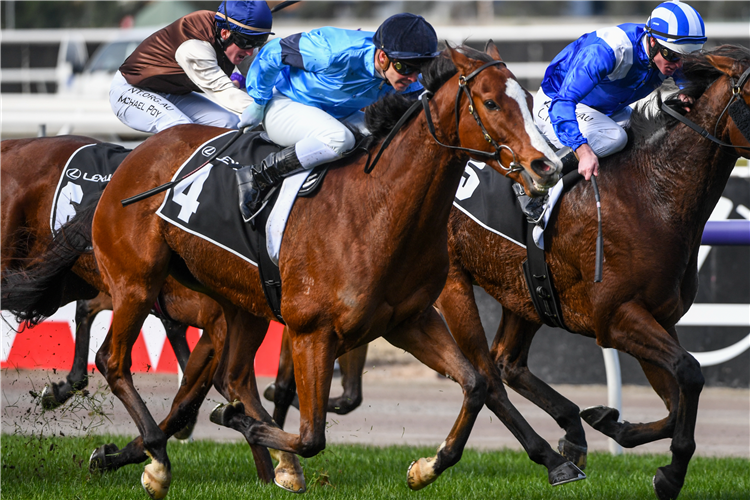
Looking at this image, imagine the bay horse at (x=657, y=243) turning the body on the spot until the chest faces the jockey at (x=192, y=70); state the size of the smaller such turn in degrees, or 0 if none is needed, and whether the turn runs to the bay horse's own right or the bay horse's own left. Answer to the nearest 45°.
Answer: approximately 180°

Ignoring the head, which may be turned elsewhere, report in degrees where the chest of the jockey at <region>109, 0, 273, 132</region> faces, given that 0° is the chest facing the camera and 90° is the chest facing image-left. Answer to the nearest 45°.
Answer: approximately 270°

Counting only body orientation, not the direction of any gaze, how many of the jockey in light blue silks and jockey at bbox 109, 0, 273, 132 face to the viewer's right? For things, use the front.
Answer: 2

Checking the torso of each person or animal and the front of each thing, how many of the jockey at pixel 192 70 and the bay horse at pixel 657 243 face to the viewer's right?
2

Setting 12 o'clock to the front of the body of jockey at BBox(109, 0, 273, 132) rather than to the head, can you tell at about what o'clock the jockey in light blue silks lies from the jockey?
The jockey in light blue silks is roughly at 2 o'clock from the jockey.

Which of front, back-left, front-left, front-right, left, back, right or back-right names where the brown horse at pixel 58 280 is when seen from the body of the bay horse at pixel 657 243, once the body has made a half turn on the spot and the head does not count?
front

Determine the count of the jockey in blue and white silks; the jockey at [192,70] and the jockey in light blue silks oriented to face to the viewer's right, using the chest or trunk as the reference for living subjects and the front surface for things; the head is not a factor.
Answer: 3

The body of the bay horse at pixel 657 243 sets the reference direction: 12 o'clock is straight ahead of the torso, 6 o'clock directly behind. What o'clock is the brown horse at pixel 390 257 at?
The brown horse is roughly at 5 o'clock from the bay horse.

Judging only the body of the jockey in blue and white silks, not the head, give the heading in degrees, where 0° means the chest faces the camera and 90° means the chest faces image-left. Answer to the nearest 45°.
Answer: approximately 270°

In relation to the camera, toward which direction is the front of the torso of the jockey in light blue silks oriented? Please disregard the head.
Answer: to the viewer's right

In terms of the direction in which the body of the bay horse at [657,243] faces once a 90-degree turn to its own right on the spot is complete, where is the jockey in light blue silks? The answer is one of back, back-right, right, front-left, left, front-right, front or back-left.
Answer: right

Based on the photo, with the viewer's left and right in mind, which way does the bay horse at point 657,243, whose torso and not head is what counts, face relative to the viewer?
facing to the right of the viewer

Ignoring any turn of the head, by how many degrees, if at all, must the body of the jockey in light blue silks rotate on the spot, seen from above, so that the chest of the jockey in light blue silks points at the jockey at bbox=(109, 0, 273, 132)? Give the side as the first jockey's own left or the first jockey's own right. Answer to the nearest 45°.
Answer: approximately 135° to the first jockey's own left

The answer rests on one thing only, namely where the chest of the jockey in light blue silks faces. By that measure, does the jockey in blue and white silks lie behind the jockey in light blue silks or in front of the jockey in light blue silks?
in front
